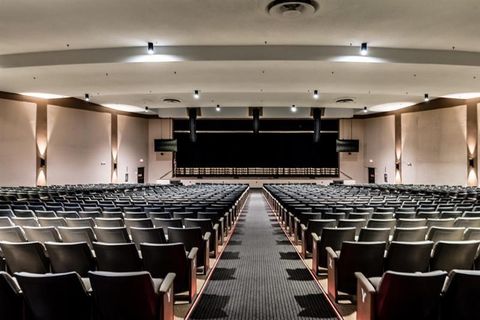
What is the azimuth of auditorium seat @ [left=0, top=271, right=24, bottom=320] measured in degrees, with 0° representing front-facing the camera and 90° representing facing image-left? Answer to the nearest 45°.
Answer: approximately 180°

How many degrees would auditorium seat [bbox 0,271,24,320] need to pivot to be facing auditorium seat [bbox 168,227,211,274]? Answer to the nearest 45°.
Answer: approximately 45° to its right

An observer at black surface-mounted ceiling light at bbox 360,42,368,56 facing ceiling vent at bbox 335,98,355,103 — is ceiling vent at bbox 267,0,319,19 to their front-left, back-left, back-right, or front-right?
back-left

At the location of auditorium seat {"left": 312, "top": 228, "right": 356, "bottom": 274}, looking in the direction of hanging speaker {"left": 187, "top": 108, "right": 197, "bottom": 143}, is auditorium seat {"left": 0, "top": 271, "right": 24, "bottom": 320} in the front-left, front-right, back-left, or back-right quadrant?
back-left

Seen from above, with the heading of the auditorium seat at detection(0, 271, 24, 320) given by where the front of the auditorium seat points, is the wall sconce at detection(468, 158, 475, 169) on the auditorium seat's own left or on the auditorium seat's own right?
on the auditorium seat's own right

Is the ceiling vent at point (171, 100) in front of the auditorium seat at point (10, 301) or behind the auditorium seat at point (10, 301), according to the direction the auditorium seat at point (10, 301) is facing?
in front

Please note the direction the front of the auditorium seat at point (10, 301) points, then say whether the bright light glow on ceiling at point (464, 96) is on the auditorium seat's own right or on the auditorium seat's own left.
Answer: on the auditorium seat's own right

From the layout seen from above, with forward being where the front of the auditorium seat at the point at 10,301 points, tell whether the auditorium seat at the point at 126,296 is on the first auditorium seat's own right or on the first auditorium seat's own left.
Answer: on the first auditorium seat's own right

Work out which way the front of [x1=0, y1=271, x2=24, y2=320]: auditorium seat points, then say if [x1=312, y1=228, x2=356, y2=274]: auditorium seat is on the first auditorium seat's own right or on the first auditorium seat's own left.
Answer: on the first auditorium seat's own right

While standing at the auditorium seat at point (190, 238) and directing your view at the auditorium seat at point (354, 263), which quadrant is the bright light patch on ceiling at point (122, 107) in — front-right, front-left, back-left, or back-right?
back-left

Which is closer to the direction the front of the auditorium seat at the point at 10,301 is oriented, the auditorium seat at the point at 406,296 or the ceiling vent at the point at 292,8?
the ceiling vent

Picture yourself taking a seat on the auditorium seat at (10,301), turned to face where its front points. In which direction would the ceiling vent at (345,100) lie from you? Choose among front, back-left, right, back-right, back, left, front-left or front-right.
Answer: front-right

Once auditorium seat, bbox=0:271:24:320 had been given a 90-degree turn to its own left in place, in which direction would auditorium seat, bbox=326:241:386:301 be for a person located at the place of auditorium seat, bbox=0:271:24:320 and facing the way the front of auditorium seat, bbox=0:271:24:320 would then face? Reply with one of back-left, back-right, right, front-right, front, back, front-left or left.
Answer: back
